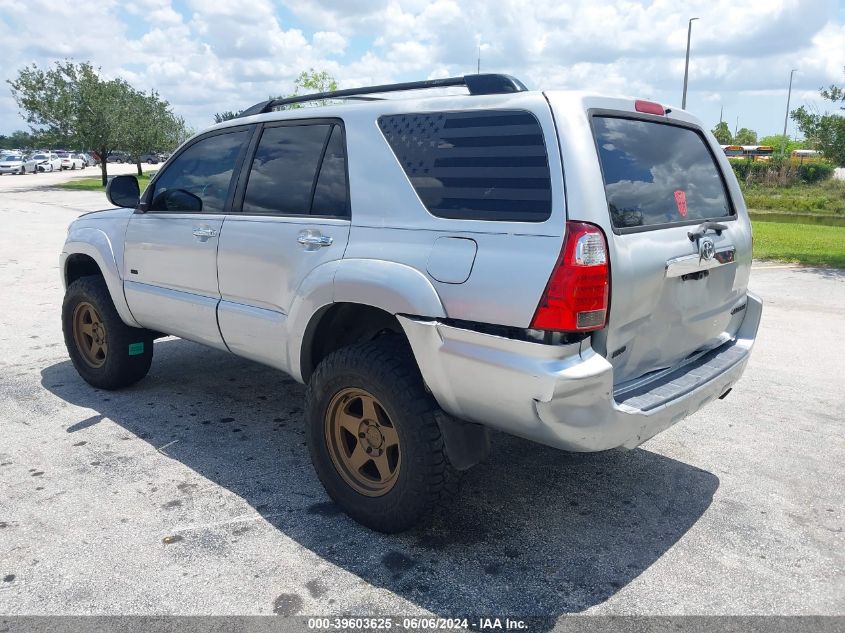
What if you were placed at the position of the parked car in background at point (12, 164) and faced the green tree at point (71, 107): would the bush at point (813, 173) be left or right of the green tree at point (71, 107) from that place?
left

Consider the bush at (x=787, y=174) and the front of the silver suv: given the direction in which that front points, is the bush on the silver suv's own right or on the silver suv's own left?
on the silver suv's own right

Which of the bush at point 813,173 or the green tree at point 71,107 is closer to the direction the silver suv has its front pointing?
the green tree

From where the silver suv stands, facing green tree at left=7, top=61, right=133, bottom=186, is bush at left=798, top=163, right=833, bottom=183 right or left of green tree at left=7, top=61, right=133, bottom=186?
right

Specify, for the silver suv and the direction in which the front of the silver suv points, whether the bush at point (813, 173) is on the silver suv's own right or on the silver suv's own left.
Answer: on the silver suv's own right

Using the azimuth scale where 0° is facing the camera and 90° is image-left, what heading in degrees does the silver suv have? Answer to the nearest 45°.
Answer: approximately 135°
